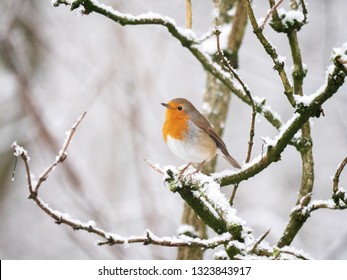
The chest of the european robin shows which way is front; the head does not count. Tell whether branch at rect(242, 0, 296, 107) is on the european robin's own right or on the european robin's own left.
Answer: on the european robin's own left

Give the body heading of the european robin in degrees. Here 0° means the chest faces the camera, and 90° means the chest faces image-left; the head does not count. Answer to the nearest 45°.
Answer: approximately 90°

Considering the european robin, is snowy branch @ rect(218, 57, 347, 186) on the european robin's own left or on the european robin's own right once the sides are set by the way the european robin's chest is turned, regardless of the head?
on the european robin's own left
